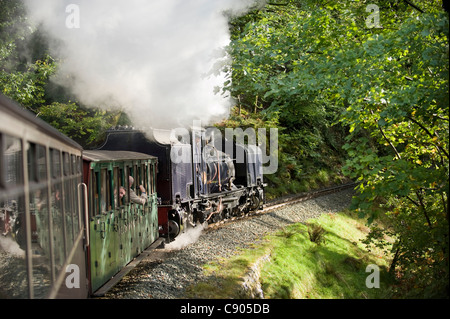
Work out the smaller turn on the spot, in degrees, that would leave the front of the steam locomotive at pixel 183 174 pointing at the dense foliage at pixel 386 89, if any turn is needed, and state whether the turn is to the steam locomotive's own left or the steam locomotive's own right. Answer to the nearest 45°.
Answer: approximately 90° to the steam locomotive's own right

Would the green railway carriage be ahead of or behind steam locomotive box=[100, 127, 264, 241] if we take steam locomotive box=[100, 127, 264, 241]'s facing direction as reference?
behind

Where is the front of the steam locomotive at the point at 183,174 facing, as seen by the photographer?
facing away from the viewer and to the right of the viewer
